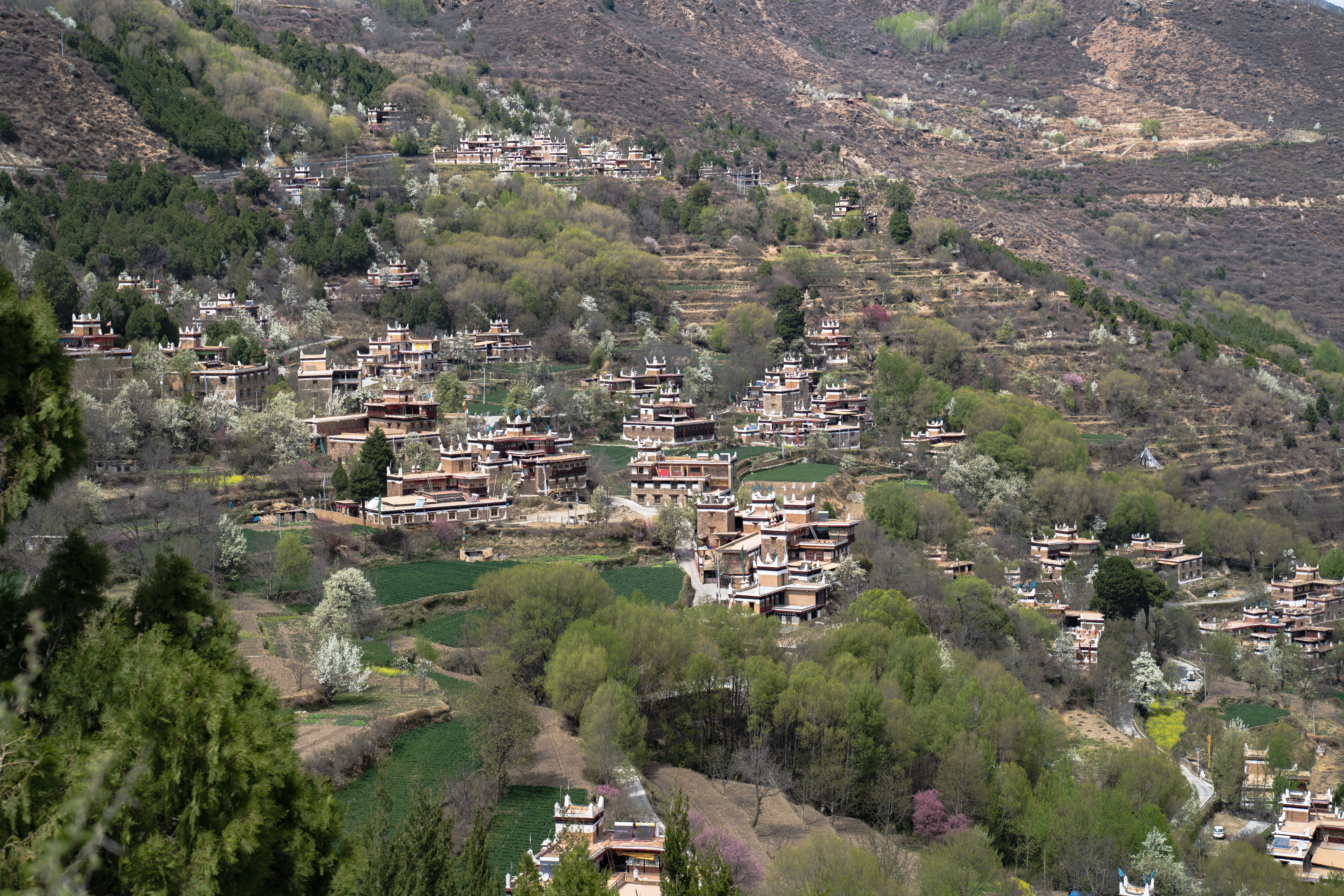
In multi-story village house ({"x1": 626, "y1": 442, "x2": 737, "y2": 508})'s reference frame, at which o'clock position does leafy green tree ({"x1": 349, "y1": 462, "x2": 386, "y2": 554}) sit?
The leafy green tree is roughly at 2 o'clock from the multi-story village house.

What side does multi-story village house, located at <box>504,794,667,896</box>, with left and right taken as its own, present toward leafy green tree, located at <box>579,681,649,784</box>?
back

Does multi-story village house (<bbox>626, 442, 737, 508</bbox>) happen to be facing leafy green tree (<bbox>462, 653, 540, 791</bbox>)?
yes

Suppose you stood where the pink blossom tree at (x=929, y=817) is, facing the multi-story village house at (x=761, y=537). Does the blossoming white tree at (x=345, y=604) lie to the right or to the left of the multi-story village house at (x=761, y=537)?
left

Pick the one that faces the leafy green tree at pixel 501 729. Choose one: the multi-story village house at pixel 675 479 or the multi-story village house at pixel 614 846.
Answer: the multi-story village house at pixel 675 479

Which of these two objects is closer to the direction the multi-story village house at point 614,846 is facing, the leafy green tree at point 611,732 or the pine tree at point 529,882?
the pine tree

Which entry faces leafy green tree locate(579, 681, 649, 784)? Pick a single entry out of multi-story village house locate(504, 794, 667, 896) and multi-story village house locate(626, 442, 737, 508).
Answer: multi-story village house locate(626, 442, 737, 508)

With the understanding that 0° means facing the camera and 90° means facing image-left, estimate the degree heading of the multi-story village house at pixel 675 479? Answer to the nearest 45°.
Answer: approximately 0°

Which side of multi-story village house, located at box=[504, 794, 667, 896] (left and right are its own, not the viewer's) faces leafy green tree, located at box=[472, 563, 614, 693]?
back

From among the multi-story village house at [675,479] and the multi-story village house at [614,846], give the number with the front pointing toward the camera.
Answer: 2

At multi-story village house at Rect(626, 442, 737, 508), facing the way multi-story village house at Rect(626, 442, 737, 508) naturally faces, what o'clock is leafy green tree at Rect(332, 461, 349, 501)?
The leafy green tree is roughly at 2 o'clock from the multi-story village house.
